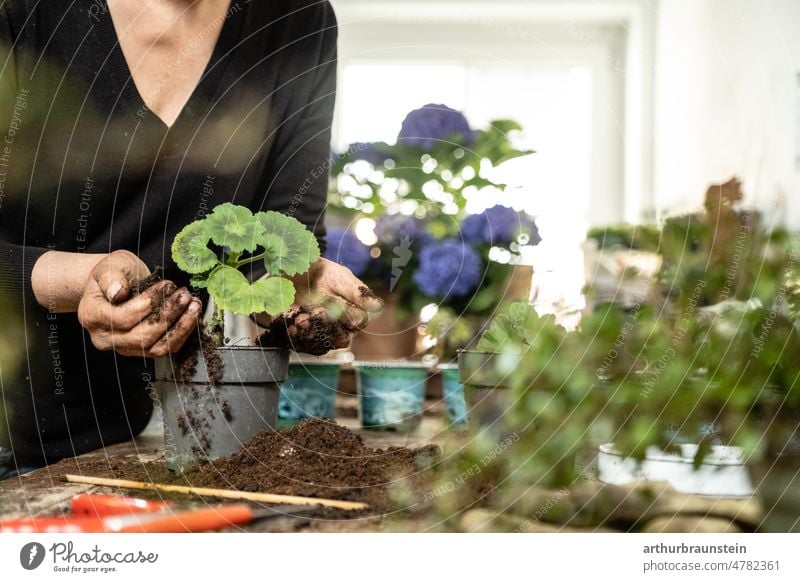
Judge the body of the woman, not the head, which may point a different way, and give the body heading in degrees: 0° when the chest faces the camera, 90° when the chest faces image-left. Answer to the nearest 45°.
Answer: approximately 0°
